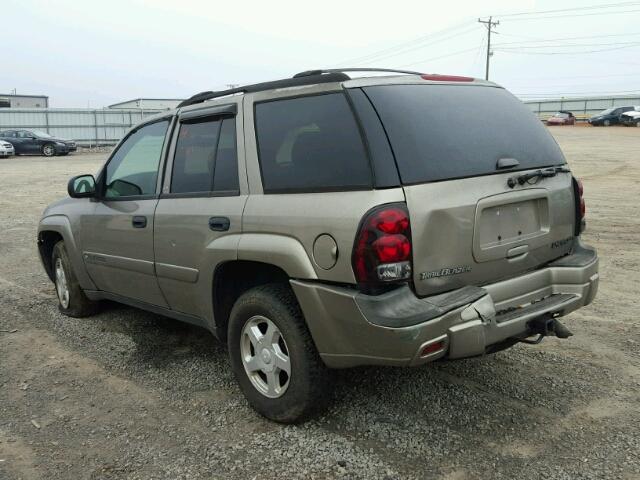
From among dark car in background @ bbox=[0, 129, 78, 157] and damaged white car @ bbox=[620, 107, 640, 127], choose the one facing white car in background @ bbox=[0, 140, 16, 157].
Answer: damaged white car @ bbox=[620, 107, 640, 127]

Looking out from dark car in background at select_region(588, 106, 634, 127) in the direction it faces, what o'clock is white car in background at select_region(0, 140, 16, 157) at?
The white car in background is roughly at 12 o'clock from the dark car in background.

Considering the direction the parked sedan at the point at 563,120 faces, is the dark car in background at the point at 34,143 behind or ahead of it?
ahead

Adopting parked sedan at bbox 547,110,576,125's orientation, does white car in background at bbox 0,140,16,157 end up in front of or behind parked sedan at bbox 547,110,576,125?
in front

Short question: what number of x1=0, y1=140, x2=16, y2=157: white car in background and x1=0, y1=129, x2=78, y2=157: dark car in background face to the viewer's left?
0

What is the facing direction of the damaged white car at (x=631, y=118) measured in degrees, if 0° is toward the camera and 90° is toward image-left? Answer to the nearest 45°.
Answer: approximately 45°

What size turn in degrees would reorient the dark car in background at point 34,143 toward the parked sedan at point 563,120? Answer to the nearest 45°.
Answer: approximately 45° to its left

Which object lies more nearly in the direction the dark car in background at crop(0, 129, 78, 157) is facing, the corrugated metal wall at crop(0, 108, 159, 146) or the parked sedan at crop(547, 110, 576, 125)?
the parked sedan

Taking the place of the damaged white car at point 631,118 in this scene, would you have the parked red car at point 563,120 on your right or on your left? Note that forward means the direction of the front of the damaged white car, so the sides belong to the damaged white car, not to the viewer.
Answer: on your right

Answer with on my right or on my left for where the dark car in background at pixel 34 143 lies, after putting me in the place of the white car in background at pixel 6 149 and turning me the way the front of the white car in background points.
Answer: on my left
